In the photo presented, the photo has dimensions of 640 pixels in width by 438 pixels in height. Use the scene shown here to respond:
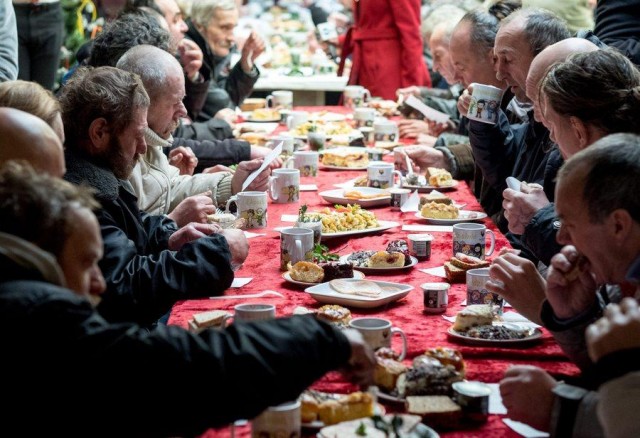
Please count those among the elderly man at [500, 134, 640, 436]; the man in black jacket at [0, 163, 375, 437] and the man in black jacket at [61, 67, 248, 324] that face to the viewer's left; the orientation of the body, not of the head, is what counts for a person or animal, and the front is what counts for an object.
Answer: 1

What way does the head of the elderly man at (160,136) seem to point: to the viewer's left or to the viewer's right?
to the viewer's right

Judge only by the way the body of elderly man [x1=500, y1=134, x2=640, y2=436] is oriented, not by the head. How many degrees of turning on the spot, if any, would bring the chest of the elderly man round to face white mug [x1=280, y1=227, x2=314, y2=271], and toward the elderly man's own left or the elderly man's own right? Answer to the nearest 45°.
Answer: approximately 45° to the elderly man's own right

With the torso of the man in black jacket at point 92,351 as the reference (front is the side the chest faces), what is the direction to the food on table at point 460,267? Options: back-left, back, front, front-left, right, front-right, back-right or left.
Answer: front-left

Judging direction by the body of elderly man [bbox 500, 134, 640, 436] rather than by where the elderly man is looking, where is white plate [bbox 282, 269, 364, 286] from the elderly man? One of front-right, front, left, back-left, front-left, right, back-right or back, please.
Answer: front-right

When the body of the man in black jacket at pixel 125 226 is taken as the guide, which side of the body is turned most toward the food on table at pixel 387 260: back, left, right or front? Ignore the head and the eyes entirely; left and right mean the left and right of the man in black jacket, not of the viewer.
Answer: front

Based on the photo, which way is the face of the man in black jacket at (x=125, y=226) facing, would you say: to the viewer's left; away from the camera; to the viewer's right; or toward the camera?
to the viewer's right

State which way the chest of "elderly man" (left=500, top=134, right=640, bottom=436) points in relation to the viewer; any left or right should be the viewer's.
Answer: facing to the left of the viewer

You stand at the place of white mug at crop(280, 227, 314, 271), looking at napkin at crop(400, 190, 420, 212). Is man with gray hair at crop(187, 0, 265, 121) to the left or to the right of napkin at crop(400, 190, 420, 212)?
left

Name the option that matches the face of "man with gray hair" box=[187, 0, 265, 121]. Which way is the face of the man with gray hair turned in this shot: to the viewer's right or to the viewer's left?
to the viewer's right

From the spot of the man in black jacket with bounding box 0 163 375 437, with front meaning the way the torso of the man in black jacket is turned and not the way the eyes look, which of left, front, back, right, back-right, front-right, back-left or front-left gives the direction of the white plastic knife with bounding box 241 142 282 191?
left

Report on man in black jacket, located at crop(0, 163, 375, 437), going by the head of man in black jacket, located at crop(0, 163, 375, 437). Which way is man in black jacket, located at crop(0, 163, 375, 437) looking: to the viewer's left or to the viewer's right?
to the viewer's right

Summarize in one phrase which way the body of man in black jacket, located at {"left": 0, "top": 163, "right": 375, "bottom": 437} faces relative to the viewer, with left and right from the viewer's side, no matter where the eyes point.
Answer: facing to the right of the viewer

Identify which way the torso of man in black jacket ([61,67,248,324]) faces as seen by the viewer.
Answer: to the viewer's right
